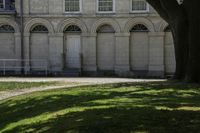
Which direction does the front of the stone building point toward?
toward the camera

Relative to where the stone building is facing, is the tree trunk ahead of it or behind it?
ahead
